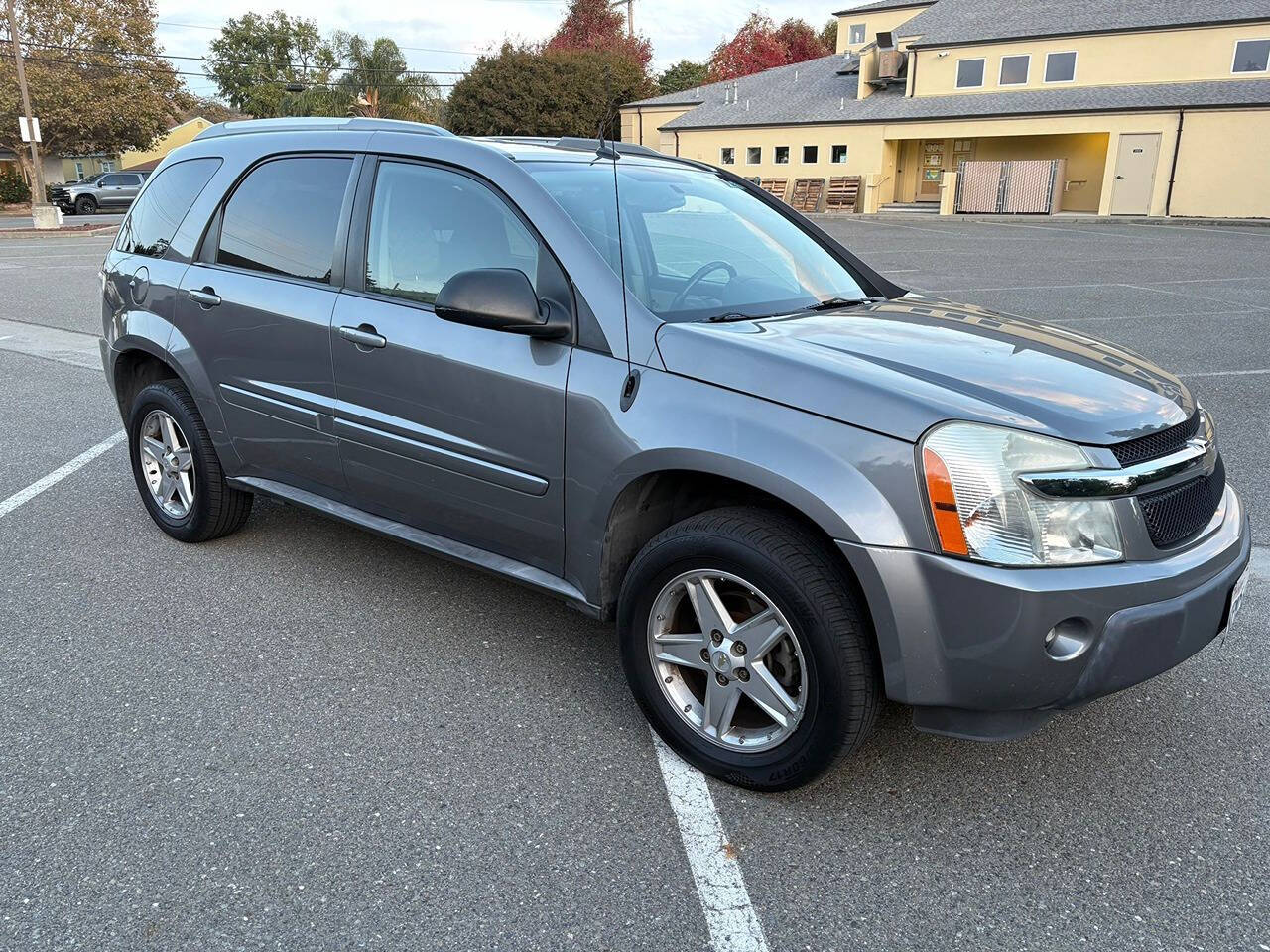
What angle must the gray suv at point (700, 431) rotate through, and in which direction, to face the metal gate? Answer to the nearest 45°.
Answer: approximately 135° to its left

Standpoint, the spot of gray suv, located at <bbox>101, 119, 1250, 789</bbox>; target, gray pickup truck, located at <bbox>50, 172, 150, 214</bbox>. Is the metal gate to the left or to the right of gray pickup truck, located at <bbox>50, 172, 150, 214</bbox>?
right

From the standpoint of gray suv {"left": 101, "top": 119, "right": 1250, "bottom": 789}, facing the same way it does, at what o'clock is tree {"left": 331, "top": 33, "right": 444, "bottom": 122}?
The tree is roughly at 7 o'clock from the gray suv.

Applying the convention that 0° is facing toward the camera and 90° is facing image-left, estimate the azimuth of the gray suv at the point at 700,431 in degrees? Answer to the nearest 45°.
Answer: approximately 315°

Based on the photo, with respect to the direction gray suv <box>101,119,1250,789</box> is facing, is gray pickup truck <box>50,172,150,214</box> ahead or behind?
behind

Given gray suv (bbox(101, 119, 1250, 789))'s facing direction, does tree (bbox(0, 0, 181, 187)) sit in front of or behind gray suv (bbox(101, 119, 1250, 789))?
behind

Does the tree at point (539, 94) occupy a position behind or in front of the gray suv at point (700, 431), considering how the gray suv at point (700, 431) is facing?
behind

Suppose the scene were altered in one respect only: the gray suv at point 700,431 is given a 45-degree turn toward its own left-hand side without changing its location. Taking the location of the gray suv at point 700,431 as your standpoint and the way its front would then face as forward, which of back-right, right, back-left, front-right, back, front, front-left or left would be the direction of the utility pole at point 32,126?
back-left
